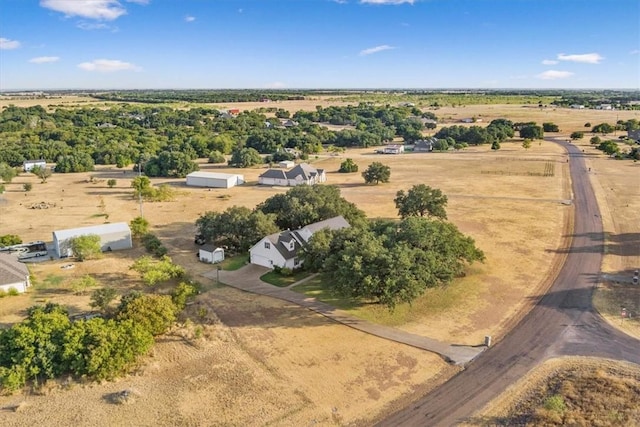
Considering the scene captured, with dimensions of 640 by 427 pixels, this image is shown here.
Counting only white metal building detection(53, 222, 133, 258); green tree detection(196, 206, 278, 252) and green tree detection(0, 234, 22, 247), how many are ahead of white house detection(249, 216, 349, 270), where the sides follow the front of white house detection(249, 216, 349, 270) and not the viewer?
0

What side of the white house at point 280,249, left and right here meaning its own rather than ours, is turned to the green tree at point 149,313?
right

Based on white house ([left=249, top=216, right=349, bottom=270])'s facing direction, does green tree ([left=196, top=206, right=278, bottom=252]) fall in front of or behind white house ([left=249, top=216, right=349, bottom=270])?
behind

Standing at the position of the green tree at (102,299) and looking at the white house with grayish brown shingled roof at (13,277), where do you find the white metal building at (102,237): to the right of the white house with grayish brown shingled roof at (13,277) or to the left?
right

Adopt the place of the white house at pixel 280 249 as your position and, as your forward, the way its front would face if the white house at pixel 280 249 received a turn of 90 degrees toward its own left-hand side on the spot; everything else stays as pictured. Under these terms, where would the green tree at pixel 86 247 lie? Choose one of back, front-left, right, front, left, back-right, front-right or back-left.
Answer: back-left

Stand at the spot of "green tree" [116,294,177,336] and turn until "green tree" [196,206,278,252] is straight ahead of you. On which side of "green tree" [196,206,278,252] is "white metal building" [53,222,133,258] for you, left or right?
left

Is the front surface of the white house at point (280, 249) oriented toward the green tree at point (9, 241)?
no

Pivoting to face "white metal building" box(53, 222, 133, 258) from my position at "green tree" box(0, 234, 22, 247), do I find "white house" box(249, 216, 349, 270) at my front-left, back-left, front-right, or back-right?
front-right

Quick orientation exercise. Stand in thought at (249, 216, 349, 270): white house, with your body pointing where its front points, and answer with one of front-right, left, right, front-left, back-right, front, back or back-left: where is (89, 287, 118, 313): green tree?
right

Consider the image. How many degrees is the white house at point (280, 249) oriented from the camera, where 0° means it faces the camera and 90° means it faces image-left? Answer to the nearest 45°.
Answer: approximately 315°
